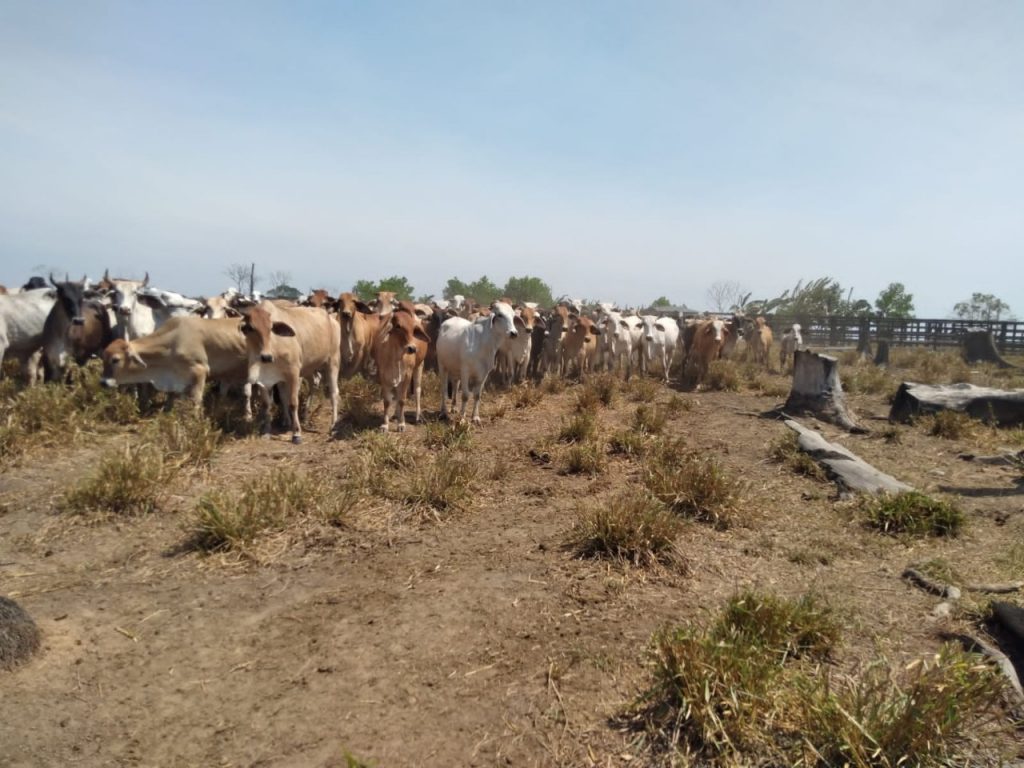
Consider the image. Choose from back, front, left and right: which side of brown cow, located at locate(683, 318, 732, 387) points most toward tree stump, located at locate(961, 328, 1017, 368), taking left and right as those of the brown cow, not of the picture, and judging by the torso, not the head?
left

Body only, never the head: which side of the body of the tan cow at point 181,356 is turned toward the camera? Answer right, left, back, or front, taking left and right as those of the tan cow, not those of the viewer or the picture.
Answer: left

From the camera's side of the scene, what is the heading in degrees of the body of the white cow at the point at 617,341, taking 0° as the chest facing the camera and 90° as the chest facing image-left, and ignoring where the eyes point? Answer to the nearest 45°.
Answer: approximately 0°

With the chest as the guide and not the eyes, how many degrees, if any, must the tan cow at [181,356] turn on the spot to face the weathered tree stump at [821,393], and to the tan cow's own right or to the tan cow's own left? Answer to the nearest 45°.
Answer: approximately 180°

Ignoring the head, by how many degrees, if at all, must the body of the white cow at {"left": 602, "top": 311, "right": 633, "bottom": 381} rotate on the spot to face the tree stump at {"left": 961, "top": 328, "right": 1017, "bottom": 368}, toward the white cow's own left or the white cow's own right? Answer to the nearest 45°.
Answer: approximately 135° to the white cow's own left

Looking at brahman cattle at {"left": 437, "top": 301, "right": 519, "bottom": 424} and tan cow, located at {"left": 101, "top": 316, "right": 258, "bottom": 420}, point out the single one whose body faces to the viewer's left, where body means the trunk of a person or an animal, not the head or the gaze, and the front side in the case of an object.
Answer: the tan cow

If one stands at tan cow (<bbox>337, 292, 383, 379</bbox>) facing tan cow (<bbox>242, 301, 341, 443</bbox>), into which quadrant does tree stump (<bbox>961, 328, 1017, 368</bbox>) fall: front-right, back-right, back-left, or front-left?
back-left

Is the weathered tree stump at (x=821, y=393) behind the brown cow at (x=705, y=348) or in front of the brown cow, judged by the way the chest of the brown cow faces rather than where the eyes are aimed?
in front

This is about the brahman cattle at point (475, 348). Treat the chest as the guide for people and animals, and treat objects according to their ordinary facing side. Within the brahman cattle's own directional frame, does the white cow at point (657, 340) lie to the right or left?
on its left
